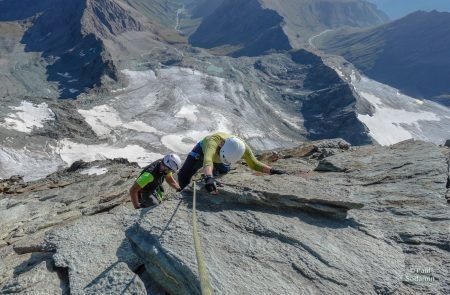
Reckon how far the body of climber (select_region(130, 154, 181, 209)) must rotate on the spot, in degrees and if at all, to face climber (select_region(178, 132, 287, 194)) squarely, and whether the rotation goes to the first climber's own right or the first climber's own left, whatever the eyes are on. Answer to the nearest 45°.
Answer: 0° — they already face them

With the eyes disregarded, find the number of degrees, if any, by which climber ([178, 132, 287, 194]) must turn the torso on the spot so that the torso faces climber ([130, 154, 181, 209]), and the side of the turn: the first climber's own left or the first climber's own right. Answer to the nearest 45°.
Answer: approximately 180°
